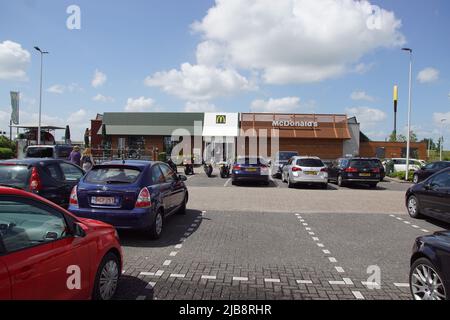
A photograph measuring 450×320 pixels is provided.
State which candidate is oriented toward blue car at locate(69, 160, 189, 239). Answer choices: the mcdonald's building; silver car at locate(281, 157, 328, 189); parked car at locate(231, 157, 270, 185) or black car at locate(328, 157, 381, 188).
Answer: the mcdonald's building

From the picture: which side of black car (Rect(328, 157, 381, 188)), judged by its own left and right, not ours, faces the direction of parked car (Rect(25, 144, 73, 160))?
left

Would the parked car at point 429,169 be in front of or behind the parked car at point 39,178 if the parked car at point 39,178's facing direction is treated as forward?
in front

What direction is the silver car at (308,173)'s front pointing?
away from the camera

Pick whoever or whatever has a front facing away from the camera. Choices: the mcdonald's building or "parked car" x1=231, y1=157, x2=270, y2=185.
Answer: the parked car

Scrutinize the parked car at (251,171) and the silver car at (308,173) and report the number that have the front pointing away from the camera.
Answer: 2

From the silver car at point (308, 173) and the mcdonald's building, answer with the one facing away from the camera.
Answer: the silver car

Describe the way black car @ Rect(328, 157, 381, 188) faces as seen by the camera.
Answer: facing away from the viewer and to the left of the viewer

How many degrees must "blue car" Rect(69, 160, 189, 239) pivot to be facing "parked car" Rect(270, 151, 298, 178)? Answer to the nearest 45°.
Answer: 0° — it already faces it

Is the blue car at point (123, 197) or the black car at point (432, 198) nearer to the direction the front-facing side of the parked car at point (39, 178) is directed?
the black car

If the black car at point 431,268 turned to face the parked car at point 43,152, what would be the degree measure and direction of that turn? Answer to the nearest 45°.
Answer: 0° — it already faces it

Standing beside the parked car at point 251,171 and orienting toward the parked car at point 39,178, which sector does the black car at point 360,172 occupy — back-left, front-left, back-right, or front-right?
back-left

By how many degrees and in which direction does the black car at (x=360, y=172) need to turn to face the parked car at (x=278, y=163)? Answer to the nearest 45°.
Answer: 0° — it already faces it

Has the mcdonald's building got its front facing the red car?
yes

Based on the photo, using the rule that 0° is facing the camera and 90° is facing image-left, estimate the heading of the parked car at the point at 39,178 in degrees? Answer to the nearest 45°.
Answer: approximately 225°

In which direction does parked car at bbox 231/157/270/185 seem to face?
away from the camera
